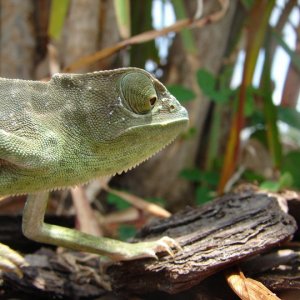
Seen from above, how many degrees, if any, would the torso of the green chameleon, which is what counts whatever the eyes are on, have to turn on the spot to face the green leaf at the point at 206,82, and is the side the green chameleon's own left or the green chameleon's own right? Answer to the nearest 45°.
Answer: approximately 45° to the green chameleon's own left

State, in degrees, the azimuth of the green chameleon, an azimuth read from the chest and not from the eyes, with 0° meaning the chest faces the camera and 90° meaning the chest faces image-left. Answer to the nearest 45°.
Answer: approximately 270°

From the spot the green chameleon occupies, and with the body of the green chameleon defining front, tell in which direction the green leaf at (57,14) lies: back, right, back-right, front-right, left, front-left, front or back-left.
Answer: left

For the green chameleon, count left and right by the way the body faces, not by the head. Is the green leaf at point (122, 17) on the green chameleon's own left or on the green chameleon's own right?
on the green chameleon's own left

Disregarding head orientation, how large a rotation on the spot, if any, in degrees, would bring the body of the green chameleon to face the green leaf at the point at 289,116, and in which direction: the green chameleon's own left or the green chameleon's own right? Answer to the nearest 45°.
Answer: approximately 45° to the green chameleon's own left

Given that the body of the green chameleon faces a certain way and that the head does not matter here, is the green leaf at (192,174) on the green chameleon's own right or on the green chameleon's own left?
on the green chameleon's own left
